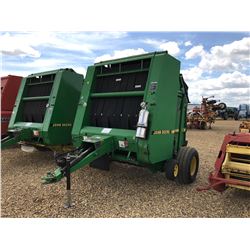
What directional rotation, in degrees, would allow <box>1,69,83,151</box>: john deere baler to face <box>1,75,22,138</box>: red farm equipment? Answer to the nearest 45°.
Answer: approximately 90° to its right

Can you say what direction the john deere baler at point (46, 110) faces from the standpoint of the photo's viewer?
facing the viewer and to the left of the viewer

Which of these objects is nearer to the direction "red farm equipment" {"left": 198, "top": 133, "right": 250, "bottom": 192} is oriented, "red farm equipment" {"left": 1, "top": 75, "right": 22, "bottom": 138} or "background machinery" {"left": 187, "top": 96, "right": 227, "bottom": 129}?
the red farm equipment

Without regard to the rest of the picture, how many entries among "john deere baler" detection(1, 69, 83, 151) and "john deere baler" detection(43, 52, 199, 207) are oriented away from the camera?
0

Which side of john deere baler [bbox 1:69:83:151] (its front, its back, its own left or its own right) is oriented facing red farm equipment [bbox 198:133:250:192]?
left

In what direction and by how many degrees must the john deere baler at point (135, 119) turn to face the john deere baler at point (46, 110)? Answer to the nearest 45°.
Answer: approximately 90° to its right

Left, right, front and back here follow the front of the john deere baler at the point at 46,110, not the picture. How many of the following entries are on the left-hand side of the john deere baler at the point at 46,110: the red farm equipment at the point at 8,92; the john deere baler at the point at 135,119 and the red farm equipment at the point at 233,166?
2

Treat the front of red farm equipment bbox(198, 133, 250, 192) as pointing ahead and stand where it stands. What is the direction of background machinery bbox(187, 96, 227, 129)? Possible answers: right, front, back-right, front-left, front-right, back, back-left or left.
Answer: back-right

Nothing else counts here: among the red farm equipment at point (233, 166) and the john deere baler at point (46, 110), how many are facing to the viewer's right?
0

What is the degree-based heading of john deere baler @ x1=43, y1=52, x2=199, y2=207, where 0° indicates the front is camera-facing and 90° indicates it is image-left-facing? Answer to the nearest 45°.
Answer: approximately 45°

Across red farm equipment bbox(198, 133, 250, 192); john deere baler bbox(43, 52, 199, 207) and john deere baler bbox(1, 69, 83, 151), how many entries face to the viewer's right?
0

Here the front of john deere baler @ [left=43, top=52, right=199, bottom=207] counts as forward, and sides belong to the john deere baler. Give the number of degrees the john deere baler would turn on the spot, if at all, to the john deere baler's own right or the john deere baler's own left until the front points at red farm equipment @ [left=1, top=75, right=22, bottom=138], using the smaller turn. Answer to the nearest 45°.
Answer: approximately 90° to the john deere baler's own right

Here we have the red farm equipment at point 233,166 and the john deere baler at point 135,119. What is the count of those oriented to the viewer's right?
0

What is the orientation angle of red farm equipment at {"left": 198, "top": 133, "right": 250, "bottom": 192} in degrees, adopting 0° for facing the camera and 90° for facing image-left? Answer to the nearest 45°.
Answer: approximately 45°

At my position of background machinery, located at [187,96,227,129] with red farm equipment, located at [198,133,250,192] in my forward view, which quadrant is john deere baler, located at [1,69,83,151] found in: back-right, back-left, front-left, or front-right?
front-right
